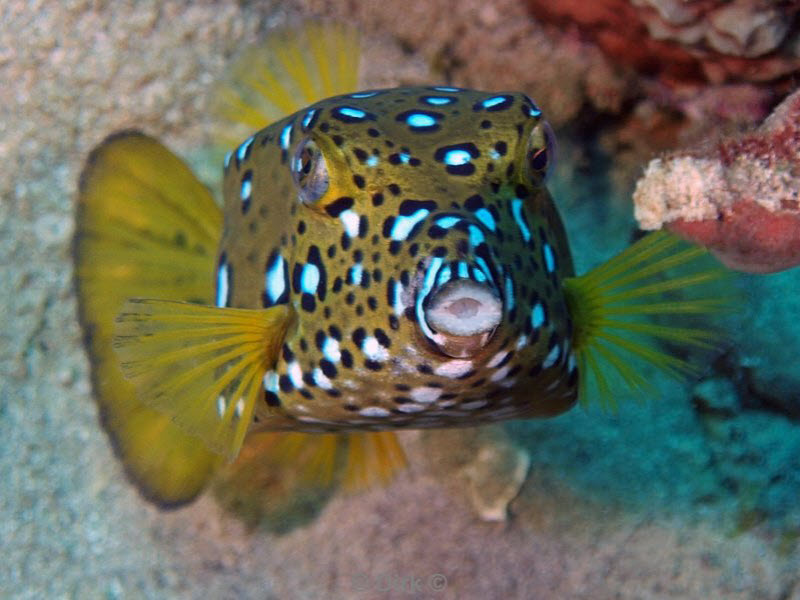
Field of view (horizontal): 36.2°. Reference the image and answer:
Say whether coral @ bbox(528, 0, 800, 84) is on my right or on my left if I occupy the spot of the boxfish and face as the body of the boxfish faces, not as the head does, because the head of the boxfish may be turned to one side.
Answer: on my left

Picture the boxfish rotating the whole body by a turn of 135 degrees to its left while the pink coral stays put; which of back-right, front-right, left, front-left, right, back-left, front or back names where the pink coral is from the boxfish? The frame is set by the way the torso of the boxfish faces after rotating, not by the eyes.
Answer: front-right

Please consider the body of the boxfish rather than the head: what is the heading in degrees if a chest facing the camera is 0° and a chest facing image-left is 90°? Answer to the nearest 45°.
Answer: approximately 315°
